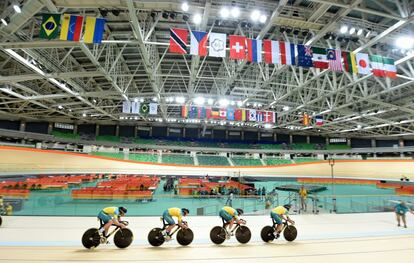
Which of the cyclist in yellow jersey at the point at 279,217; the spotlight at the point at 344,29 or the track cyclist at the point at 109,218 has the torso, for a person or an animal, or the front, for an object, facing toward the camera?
the spotlight

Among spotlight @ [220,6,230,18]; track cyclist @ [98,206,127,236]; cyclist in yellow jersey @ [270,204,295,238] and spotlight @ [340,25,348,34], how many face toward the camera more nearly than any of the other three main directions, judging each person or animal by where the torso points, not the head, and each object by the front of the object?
2

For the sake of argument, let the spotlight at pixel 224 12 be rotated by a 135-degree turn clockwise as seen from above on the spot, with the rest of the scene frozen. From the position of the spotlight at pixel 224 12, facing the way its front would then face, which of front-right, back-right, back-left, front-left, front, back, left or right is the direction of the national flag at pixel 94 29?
front-left

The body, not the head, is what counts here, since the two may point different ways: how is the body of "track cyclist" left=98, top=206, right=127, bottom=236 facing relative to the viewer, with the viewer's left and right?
facing to the right of the viewer

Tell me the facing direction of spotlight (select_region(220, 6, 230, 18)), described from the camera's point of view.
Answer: facing the viewer

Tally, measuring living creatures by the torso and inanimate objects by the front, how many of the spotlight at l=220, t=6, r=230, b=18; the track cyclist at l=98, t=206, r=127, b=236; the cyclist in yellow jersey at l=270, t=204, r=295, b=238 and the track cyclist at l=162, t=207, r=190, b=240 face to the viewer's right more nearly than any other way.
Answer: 3

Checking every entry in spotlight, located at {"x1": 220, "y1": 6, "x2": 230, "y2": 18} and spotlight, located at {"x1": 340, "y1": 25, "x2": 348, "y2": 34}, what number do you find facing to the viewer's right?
0

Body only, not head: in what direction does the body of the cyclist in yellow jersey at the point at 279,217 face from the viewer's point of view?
to the viewer's right

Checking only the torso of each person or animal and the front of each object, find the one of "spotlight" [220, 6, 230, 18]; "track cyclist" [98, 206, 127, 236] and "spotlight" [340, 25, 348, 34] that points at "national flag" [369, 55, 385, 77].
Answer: the track cyclist

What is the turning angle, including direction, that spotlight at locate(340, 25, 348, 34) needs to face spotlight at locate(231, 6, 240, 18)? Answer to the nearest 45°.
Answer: approximately 45° to its right

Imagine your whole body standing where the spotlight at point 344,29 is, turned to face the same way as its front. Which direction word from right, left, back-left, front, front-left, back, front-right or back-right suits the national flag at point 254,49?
front-right
